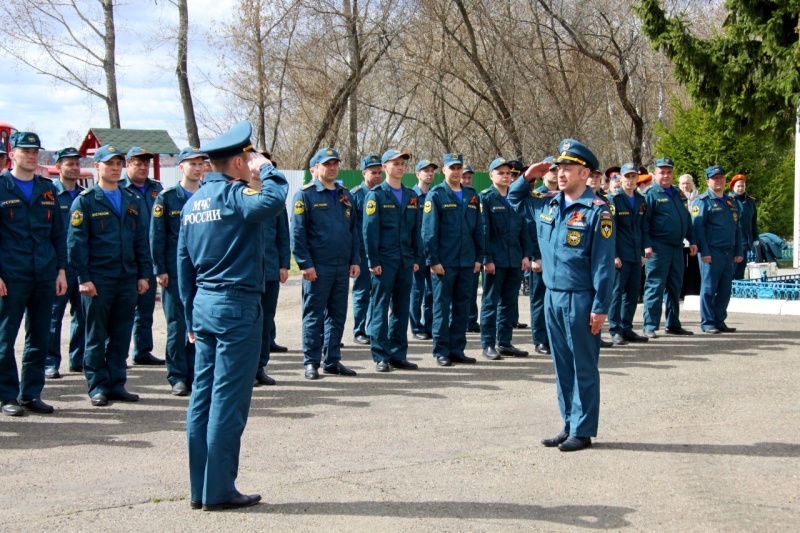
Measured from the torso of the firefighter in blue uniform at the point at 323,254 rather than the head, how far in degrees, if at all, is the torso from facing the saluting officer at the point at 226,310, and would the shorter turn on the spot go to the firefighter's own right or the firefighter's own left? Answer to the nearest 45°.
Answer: approximately 45° to the firefighter's own right

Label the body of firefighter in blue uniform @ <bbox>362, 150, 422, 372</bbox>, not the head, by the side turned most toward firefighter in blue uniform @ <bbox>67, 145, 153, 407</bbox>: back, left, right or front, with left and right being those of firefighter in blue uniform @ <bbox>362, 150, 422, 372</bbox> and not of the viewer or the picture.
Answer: right

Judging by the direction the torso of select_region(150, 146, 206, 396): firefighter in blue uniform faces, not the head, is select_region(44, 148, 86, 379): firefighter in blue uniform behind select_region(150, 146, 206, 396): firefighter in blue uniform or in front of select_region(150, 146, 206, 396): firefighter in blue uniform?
behind

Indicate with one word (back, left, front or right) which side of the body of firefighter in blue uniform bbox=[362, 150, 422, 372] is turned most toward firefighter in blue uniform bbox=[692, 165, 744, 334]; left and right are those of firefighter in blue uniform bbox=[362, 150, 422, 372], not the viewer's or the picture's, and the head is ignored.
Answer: left

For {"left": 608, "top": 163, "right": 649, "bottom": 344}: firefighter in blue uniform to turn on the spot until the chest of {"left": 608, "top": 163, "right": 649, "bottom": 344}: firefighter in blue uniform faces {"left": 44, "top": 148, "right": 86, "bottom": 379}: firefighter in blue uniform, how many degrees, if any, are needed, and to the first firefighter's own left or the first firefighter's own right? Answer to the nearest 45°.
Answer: approximately 90° to the first firefighter's own right

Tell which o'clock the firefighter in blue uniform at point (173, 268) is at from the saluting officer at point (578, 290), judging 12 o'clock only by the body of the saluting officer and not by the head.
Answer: The firefighter in blue uniform is roughly at 2 o'clock from the saluting officer.
